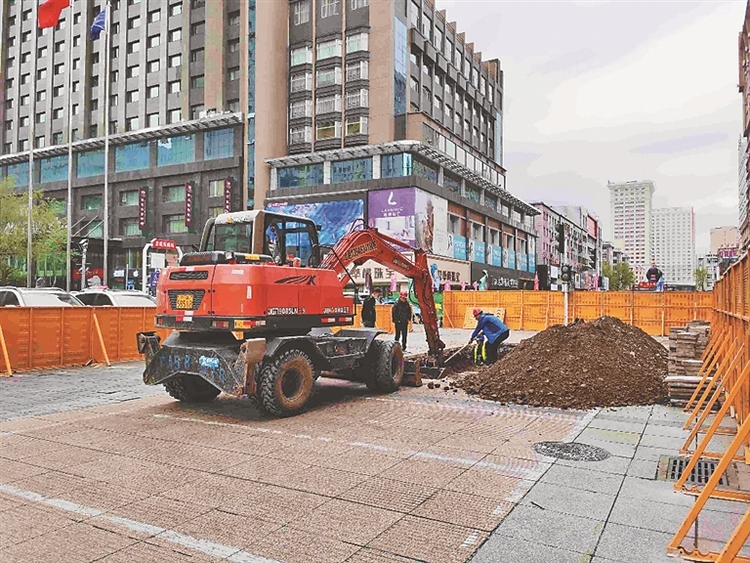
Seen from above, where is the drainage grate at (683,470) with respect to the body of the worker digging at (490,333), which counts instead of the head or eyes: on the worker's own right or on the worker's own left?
on the worker's own left

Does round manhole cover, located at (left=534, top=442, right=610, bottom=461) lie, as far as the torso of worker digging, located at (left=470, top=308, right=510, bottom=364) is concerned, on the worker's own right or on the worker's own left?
on the worker's own left

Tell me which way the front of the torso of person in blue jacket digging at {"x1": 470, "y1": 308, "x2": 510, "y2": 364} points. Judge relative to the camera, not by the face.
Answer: to the viewer's left

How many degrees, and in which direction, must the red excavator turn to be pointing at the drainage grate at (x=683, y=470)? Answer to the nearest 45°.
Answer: approximately 90° to its right

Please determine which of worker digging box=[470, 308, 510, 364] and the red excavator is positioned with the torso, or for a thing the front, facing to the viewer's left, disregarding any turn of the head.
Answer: the worker digging

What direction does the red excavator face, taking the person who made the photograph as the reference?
facing away from the viewer and to the right of the viewer

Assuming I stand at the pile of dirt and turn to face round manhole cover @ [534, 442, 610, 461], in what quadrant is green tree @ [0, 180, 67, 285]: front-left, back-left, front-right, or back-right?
back-right

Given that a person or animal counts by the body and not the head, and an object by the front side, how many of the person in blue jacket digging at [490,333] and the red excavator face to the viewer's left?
1

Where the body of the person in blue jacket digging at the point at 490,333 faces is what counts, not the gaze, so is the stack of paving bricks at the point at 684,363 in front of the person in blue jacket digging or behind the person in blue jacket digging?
behind

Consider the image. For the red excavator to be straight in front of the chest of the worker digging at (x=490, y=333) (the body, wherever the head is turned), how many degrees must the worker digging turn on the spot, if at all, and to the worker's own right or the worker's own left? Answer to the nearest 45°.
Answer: approximately 45° to the worker's own left
